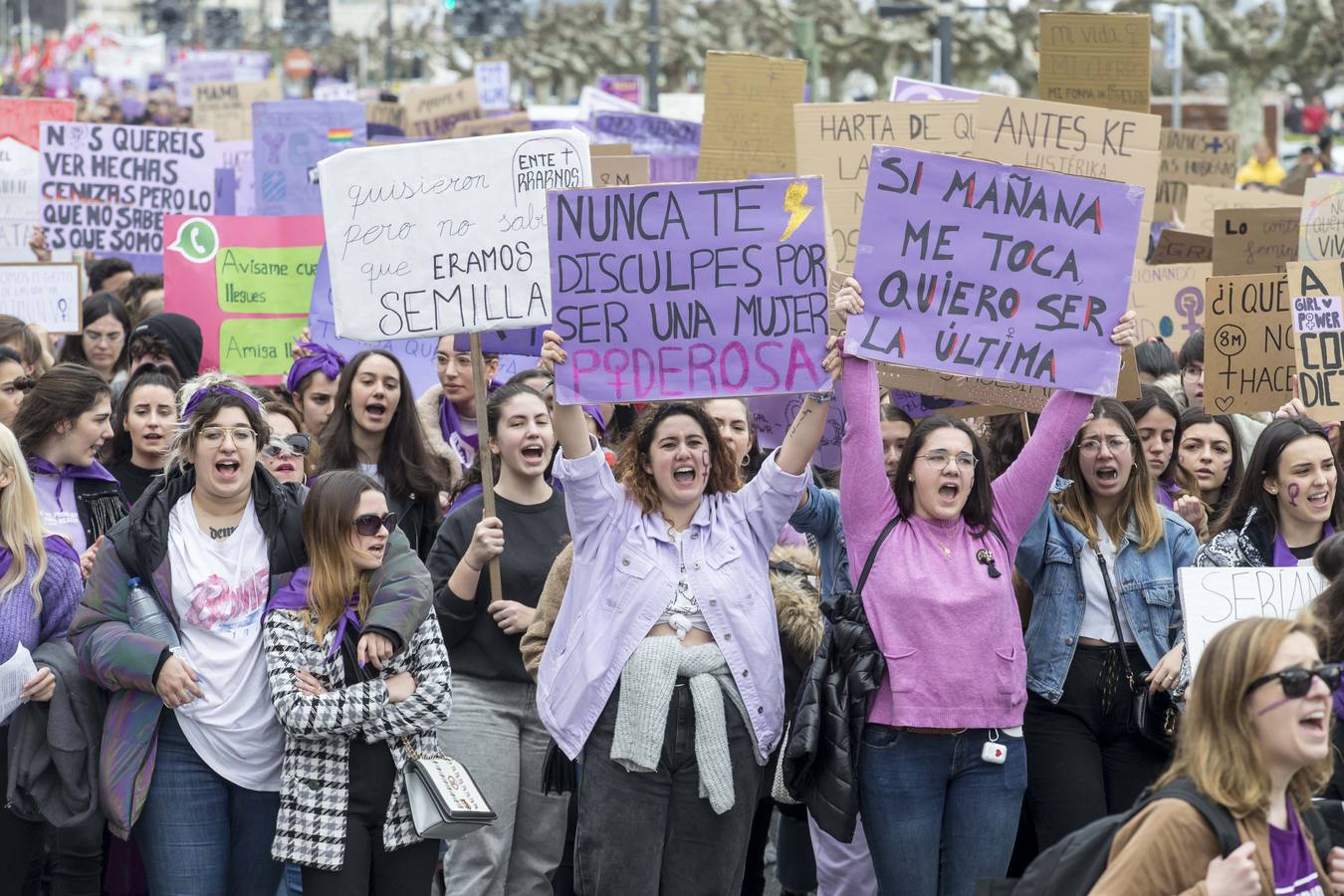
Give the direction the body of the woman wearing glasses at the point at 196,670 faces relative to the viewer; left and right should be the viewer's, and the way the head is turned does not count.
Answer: facing the viewer

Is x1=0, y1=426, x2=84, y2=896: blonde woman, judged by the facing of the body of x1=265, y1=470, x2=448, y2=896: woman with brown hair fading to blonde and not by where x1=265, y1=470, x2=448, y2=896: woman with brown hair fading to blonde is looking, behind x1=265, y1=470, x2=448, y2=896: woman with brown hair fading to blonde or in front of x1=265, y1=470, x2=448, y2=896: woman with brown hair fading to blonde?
behind

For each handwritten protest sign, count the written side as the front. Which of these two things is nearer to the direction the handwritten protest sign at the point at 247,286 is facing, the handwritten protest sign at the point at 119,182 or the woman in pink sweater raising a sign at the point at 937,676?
the woman in pink sweater raising a sign

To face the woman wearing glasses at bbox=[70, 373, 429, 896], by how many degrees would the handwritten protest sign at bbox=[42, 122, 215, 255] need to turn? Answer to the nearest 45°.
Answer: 0° — it already faces them

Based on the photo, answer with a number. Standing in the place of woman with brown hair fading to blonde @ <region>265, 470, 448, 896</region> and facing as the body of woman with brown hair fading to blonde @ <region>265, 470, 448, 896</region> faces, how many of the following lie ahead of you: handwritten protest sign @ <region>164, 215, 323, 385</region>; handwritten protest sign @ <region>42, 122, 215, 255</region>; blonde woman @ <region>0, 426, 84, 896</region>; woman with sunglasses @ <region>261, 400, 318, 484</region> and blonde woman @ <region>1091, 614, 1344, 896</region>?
1

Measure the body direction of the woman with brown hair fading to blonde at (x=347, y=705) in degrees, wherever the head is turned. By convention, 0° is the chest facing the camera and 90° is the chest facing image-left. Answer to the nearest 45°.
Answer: approximately 315°

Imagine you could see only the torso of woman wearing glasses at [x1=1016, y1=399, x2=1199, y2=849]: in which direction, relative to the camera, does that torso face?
toward the camera

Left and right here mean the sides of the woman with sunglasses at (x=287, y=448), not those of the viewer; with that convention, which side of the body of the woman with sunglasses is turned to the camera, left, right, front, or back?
front

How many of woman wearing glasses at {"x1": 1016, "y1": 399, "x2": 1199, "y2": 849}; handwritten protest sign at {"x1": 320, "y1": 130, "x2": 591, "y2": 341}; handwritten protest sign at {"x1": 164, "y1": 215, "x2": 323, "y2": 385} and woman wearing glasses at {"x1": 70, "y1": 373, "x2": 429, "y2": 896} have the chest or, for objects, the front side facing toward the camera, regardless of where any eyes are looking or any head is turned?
4

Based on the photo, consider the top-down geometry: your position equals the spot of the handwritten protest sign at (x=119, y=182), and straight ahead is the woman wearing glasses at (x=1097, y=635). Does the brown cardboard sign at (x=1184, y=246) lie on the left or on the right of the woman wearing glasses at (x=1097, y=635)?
left

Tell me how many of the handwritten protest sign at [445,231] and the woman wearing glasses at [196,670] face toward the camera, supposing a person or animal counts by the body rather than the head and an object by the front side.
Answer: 2
